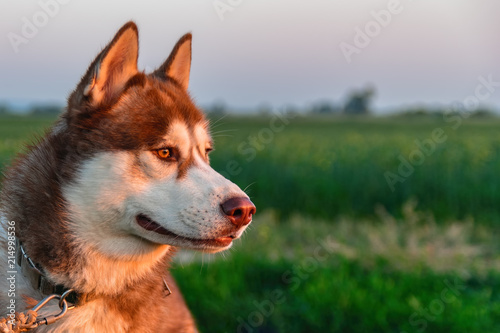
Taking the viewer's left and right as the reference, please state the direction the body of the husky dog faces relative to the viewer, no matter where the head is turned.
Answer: facing the viewer and to the right of the viewer
